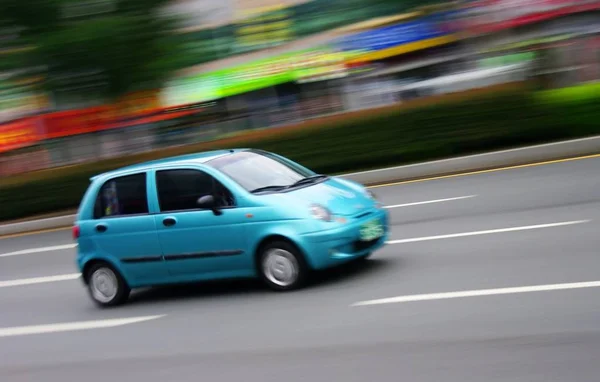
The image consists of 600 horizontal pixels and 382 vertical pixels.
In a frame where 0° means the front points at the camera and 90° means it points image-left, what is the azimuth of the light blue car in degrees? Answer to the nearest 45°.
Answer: approximately 315°
